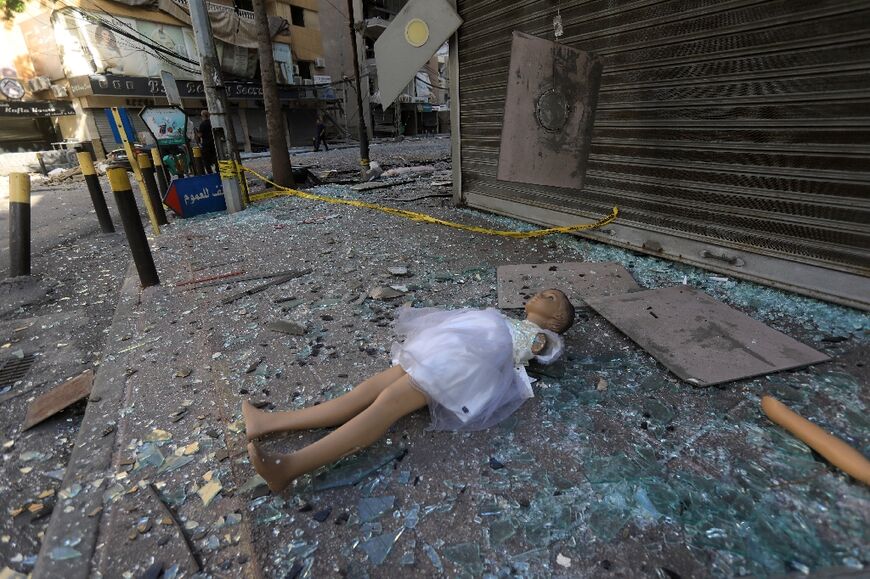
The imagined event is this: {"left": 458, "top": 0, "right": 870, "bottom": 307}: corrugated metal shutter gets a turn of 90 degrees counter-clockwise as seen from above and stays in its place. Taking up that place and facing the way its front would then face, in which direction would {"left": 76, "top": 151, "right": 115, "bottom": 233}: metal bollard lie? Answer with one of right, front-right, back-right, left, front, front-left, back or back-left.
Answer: back-right

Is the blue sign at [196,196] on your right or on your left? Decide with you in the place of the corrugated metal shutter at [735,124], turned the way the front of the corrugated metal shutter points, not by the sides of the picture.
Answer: on your right

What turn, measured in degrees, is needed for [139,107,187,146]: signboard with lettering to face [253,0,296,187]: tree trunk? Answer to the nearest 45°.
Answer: approximately 45° to its left

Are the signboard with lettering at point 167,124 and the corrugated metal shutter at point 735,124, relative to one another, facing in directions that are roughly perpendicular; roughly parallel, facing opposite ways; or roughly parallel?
roughly perpendicular

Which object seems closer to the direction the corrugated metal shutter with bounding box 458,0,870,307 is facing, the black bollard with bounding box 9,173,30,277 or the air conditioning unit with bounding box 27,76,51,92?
the black bollard

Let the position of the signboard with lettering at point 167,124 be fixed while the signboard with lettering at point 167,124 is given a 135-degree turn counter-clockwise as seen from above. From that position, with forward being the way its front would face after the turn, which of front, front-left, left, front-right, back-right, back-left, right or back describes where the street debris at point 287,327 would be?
back-right

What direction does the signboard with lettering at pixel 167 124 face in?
toward the camera

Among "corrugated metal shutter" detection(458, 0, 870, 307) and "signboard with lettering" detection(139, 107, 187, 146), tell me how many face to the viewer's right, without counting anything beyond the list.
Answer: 0

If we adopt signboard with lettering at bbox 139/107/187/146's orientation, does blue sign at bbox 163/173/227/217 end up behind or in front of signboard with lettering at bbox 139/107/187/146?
in front

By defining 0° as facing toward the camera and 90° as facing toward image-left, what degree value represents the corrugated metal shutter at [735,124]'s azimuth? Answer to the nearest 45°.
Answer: approximately 45°

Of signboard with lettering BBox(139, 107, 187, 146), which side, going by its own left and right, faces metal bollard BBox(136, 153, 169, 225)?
front

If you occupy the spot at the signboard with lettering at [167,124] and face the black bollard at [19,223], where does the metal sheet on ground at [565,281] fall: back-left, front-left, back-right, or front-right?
front-left

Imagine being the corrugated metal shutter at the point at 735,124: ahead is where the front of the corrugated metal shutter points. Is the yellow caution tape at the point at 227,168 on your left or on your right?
on your right

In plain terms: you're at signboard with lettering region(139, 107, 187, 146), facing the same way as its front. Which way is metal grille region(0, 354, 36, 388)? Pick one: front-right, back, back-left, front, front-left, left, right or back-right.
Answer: front
